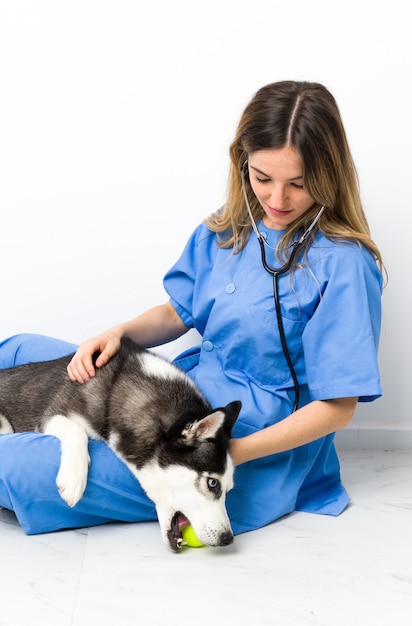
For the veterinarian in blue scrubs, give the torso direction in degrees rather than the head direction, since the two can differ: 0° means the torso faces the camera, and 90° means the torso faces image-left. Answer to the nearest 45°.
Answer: approximately 45°

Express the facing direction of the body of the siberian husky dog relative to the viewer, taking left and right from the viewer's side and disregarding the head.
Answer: facing to the right of the viewer

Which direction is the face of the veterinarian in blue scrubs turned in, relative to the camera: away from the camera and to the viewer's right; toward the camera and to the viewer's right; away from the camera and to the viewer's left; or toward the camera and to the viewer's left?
toward the camera and to the viewer's left
